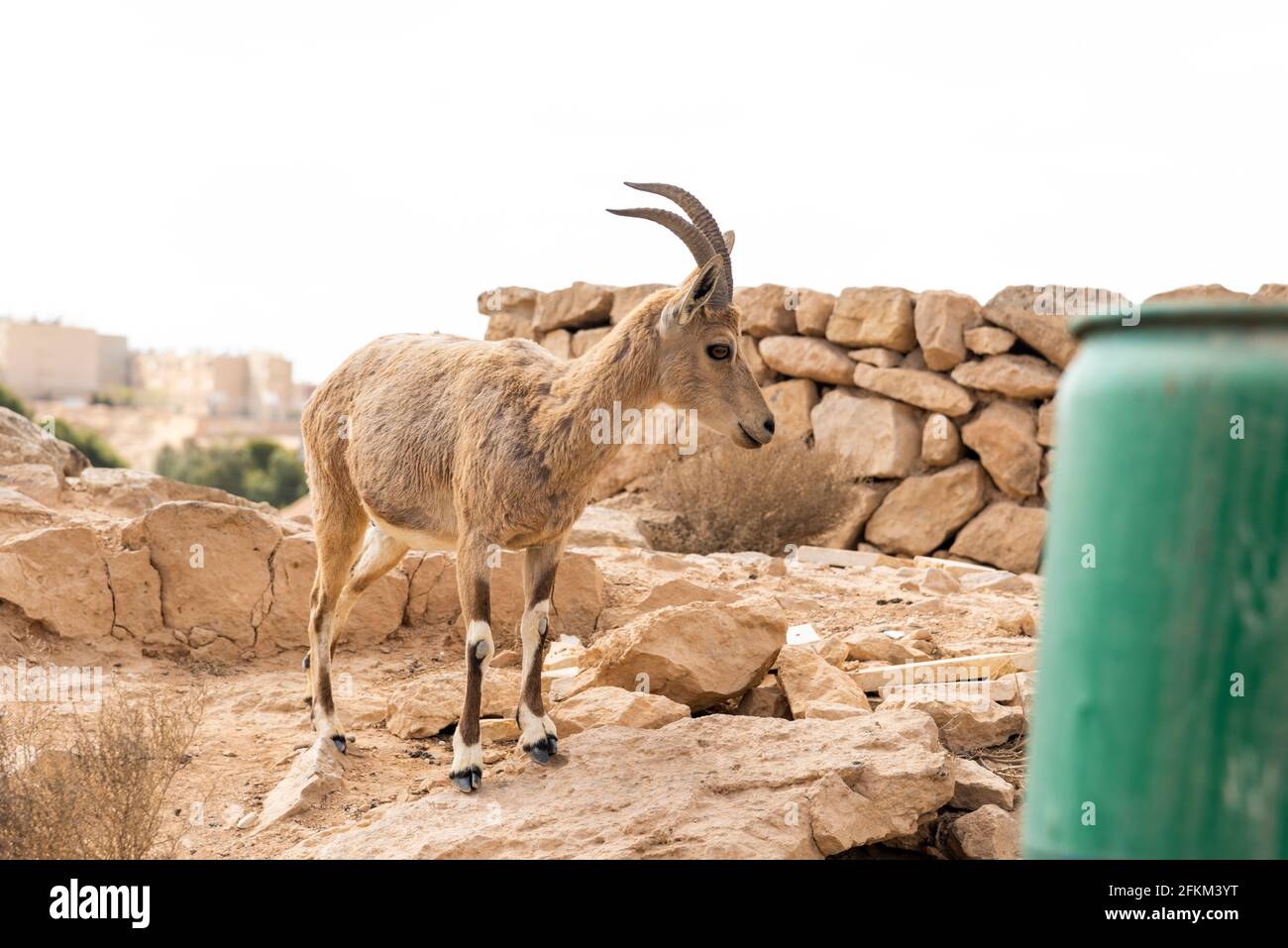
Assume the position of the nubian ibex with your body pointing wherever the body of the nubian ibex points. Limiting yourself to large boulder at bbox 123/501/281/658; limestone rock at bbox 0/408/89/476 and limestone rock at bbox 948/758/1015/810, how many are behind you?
2

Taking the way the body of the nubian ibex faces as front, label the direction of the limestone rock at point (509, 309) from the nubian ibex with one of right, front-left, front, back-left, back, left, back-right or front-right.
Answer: back-left

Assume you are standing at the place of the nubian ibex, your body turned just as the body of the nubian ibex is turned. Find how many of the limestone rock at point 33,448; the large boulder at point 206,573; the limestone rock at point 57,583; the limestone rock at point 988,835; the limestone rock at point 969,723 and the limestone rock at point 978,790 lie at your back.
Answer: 3

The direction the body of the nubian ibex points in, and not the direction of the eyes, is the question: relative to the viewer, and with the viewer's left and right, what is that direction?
facing the viewer and to the right of the viewer

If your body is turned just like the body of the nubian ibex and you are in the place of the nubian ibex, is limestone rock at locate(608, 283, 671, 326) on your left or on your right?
on your left

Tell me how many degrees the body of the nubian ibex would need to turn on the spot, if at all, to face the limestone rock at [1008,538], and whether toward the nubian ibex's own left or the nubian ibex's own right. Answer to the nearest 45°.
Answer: approximately 90° to the nubian ibex's own left

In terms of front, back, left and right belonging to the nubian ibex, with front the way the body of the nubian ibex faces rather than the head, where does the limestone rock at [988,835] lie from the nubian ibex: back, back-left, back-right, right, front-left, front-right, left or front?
front

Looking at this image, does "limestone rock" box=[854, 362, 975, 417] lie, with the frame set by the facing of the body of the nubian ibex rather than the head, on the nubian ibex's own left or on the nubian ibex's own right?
on the nubian ibex's own left

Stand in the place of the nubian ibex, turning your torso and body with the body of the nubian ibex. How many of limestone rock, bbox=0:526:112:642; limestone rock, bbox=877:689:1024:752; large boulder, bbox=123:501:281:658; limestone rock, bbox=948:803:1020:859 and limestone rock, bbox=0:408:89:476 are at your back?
3

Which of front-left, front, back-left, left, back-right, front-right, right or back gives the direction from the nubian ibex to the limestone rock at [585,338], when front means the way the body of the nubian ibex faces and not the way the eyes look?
back-left

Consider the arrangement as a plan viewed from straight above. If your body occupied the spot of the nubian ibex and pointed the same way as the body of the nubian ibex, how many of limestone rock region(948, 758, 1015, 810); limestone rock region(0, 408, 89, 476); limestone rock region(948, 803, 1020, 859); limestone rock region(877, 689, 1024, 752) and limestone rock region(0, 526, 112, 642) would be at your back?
2

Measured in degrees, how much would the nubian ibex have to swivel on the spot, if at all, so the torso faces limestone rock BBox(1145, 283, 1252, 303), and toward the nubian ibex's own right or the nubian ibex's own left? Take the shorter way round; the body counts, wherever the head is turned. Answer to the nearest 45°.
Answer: approximately 90° to the nubian ibex's own left

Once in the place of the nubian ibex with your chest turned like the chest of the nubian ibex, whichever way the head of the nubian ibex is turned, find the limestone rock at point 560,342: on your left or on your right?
on your left
